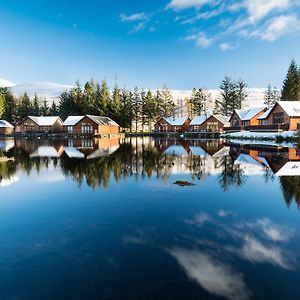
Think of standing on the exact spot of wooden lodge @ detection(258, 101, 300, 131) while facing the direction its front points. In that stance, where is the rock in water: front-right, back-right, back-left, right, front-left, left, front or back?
front-left

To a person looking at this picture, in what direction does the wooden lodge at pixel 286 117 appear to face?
facing the viewer and to the left of the viewer
